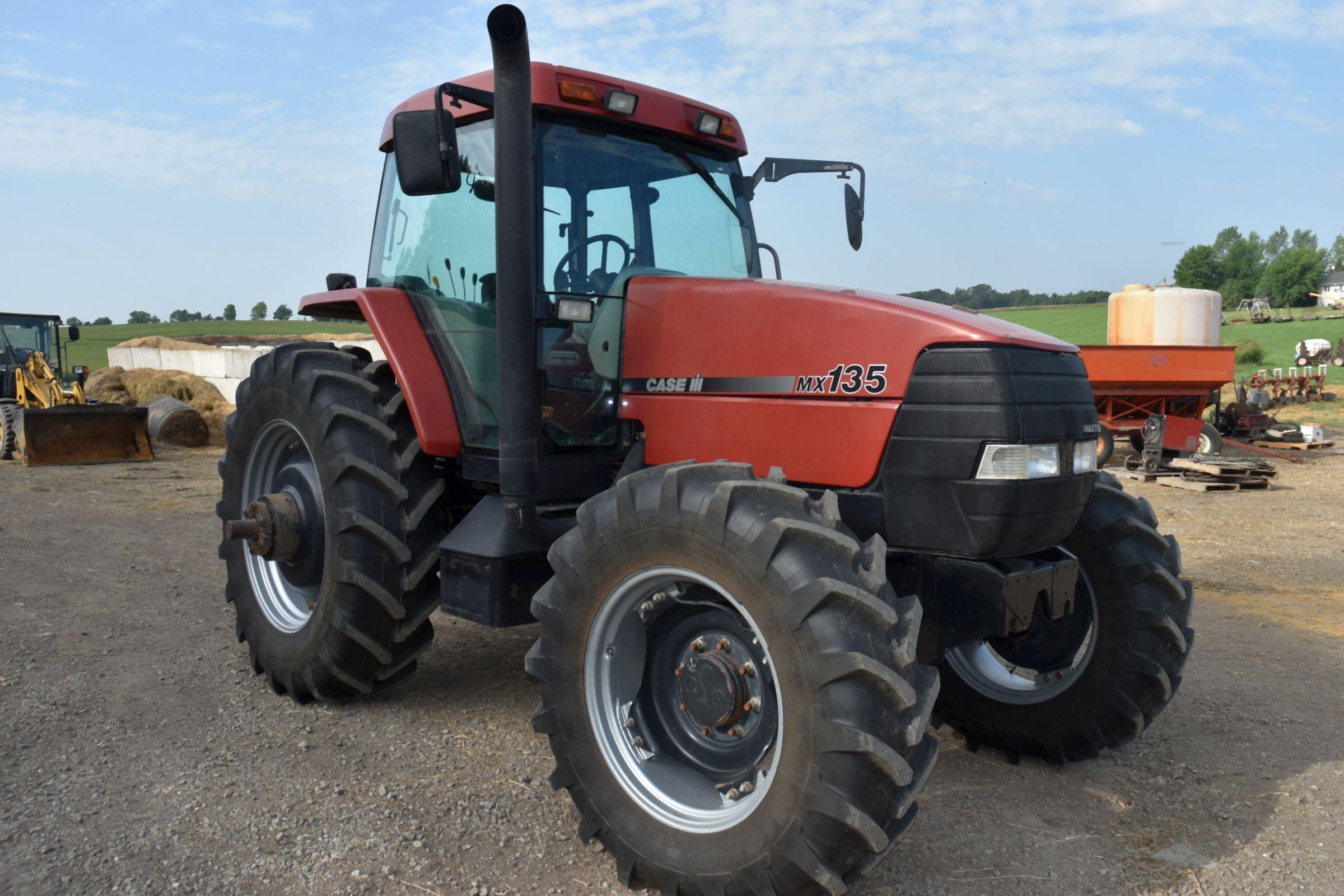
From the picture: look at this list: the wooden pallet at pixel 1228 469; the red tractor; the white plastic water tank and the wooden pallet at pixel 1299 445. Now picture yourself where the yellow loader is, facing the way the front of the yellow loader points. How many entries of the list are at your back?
0

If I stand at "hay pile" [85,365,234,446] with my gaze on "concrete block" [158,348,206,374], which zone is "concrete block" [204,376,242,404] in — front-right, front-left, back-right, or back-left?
front-right

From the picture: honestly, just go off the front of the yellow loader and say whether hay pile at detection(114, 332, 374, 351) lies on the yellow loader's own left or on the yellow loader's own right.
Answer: on the yellow loader's own left

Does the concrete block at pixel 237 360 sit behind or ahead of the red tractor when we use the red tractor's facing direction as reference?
behind

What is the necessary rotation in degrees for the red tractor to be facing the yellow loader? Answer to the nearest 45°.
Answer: approximately 180°

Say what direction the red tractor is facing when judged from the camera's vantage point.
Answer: facing the viewer and to the right of the viewer

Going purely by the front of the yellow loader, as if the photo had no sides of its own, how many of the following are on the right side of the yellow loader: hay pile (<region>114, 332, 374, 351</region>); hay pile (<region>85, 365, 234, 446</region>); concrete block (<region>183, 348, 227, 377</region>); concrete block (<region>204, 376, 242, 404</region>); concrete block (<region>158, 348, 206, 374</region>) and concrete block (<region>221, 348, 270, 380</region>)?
0

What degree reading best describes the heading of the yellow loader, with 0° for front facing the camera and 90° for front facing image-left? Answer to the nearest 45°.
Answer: approximately 315°

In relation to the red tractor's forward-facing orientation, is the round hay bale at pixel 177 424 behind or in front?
behind

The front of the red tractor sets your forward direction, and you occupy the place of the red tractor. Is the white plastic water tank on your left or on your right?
on your left

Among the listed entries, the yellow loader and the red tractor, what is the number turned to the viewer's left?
0

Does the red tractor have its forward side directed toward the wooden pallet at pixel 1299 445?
no

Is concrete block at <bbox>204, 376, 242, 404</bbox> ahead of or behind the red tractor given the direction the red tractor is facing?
behind

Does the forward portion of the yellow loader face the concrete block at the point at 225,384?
no

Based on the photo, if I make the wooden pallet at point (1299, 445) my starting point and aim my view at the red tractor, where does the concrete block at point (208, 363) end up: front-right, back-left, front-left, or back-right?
front-right

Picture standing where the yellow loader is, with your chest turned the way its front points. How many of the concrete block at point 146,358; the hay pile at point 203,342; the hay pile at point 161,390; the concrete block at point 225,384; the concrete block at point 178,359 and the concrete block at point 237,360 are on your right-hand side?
0

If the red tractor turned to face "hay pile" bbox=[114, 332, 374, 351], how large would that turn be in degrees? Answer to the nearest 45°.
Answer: approximately 180°

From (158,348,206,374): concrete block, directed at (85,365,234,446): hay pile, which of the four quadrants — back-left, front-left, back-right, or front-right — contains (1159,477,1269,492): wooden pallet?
front-left
